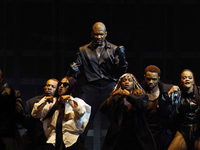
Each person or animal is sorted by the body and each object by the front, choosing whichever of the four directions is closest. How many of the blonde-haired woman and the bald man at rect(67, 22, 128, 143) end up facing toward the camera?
2

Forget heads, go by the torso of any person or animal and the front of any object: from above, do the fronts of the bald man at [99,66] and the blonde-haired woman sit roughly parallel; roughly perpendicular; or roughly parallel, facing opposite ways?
roughly parallel

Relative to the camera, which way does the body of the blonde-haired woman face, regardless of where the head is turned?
toward the camera

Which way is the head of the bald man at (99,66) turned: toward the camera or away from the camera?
toward the camera
